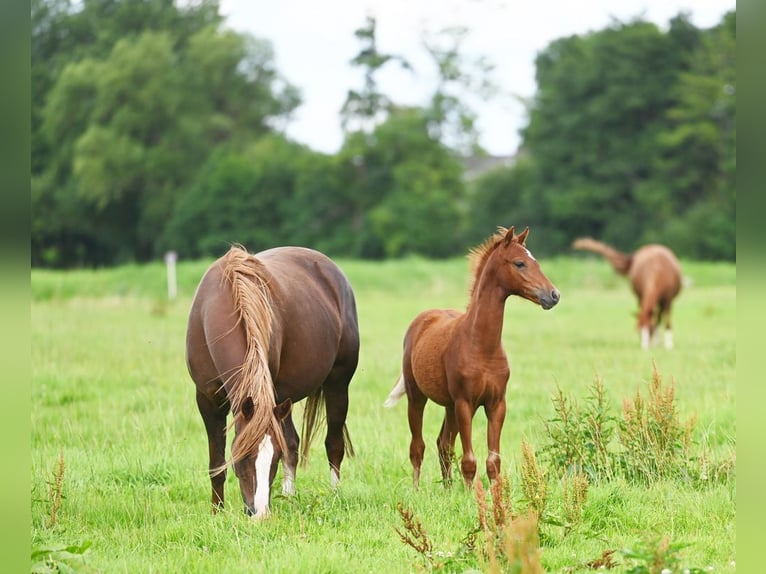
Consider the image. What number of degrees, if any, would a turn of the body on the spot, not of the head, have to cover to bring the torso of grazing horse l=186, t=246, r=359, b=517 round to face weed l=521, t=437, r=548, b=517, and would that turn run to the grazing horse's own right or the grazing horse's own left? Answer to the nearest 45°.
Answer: approximately 90° to the grazing horse's own left

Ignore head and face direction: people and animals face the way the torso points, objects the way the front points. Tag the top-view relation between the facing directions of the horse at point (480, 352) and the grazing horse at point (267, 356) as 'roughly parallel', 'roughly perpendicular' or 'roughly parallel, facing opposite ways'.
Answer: roughly perpendicular

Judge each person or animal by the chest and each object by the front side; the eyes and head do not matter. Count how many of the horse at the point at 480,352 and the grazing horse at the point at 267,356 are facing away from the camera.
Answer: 0

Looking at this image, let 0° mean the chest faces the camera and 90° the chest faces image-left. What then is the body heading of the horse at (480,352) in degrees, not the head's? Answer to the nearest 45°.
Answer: approximately 315°

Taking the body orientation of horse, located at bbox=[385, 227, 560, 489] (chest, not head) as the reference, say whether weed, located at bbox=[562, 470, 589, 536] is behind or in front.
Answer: in front

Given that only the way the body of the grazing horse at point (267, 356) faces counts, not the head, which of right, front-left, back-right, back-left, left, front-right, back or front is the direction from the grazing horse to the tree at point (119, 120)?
back-right

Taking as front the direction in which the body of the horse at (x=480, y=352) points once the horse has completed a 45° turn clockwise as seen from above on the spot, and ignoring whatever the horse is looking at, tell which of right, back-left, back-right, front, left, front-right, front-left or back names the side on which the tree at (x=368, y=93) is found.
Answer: back

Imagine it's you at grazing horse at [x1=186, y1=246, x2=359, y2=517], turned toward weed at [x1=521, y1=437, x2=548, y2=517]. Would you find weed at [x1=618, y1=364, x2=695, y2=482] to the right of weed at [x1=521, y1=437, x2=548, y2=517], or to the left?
left

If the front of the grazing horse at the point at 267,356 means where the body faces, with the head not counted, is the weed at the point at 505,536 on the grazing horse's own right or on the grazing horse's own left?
on the grazing horse's own left

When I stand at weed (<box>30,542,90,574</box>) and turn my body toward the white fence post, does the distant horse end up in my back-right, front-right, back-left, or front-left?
front-right

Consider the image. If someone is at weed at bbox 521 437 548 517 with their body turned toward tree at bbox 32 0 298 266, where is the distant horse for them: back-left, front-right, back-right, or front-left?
front-right
